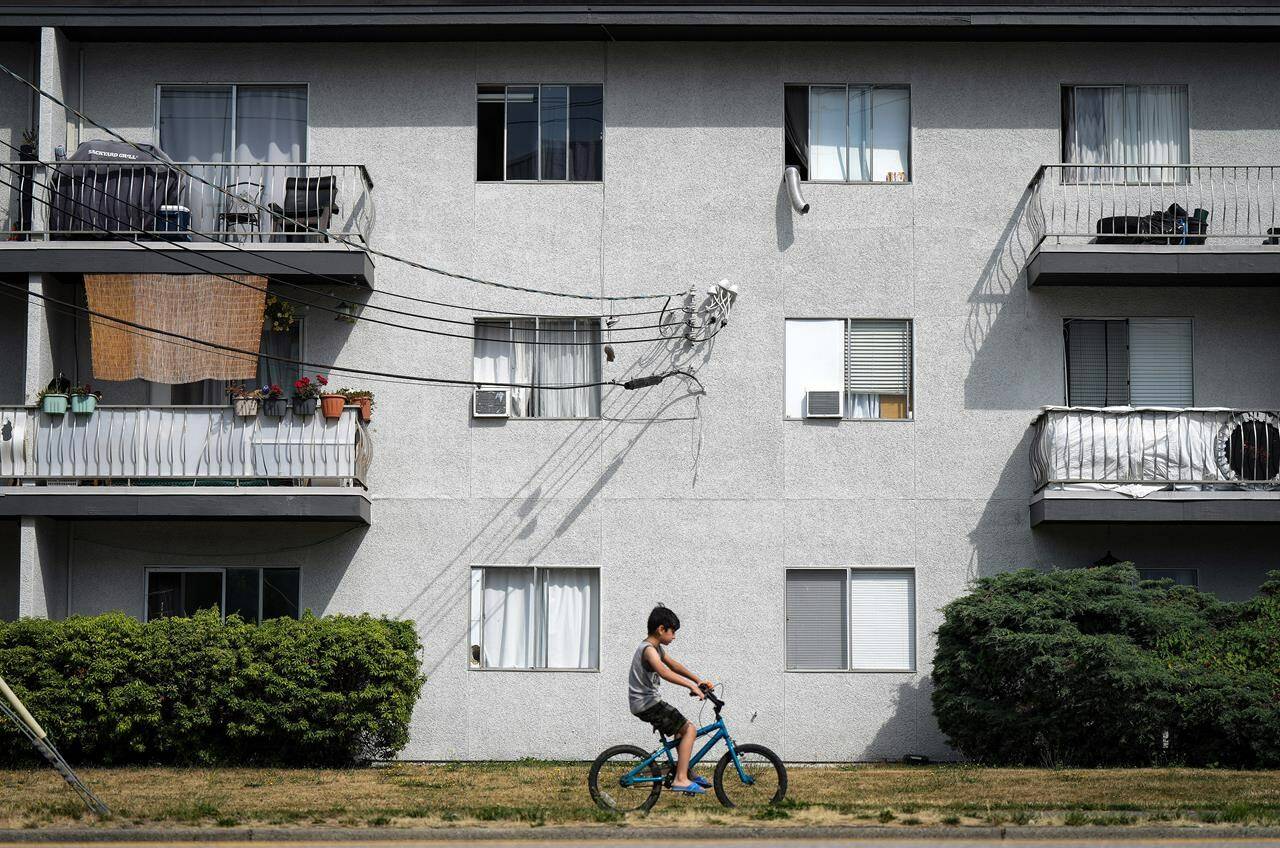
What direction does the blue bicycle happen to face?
to the viewer's right

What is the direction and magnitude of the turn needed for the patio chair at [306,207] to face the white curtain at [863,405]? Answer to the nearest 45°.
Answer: approximately 135° to its left

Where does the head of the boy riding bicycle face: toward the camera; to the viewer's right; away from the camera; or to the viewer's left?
to the viewer's right

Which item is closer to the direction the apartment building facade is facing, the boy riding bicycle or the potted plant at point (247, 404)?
the boy riding bicycle

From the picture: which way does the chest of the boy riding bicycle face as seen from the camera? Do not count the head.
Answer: to the viewer's right

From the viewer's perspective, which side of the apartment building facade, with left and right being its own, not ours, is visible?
front

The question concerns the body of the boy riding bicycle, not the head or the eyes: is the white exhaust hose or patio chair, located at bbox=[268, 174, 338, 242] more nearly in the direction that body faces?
the white exhaust hose

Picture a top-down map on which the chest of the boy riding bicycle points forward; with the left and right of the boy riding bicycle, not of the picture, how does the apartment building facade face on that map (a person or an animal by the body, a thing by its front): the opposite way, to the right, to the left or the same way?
to the right

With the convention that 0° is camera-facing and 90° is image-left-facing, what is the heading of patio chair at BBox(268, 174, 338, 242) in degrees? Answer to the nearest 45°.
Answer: approximately 45°

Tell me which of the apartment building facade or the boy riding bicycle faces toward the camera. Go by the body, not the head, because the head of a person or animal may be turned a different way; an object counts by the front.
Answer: the apartment building facade

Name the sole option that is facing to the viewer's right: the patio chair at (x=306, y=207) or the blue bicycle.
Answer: the blue bicycle

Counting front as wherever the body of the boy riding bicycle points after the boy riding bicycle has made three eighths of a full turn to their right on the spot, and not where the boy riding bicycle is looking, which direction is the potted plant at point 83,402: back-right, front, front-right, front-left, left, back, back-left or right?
right
